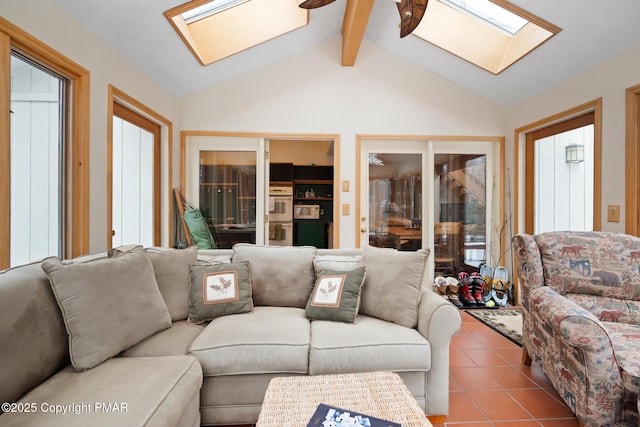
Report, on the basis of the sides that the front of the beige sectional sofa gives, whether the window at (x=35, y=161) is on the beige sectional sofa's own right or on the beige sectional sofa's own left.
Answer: on the beige sectional sofa's own right

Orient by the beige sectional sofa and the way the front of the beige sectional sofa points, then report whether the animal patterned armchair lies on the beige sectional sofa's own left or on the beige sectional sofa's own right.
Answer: on the beige sectional sofa's own left

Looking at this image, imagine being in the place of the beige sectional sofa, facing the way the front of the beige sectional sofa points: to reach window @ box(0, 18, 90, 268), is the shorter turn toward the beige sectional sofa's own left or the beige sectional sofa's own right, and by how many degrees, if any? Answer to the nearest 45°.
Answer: approximately 135° to the beige sectional sofa's own right

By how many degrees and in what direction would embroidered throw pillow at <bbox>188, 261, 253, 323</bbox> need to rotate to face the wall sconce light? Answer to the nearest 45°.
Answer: approximately 90° to its left

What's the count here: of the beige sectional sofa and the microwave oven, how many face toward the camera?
2

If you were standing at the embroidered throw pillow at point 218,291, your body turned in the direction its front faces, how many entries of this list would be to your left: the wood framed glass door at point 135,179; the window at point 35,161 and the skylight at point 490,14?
1

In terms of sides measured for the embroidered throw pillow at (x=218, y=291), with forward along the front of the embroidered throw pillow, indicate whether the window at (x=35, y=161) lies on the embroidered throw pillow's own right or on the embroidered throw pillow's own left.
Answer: on the embroidered throw pillow's own right

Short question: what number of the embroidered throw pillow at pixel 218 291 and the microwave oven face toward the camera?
2

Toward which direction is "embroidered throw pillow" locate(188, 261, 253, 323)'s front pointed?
toward the camera

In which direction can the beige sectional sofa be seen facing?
toward the camera
